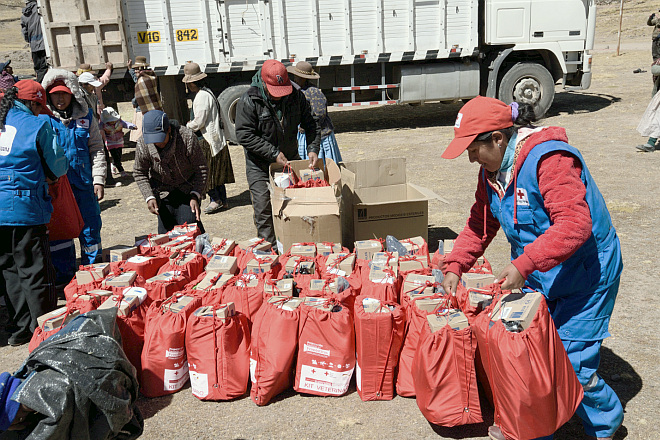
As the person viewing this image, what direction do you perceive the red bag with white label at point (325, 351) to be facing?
facing the viewer

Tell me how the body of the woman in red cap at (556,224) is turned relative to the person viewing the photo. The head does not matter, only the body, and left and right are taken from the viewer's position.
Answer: facing the viewer and to the left of the viewer

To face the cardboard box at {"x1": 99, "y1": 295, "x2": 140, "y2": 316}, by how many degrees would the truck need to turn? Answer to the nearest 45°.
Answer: approximately 135° to its right

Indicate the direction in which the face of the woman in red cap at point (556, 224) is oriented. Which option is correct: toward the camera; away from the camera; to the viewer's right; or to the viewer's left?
to the viewer's left

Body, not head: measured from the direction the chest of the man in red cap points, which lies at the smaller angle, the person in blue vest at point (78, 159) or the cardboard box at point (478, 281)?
the cardboard box

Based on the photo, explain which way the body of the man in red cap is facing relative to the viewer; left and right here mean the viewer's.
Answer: facing the viewer and to the right of the viewer

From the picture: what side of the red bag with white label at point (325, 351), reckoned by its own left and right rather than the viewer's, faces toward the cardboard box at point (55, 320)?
right

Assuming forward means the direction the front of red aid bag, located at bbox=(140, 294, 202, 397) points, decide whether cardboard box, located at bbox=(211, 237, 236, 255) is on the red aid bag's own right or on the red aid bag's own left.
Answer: on the red aid bag's own left

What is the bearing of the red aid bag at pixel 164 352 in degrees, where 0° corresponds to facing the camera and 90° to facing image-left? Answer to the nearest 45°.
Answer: approximately 315°

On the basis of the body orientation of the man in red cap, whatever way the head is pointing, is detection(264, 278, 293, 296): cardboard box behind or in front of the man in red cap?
in front

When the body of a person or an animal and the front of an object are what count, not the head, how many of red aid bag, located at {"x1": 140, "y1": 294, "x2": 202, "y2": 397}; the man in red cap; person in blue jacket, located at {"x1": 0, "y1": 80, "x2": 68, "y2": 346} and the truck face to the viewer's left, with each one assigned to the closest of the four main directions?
0

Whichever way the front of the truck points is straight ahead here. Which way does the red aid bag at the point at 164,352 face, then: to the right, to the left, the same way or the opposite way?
to the right

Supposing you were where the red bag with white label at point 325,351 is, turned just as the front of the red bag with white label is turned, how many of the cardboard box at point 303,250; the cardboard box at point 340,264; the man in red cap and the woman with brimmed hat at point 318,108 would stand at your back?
4

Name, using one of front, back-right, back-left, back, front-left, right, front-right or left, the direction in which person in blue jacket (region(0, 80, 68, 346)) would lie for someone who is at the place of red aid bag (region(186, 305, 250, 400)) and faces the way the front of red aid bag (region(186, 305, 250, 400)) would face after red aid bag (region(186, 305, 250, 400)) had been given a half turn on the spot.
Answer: left

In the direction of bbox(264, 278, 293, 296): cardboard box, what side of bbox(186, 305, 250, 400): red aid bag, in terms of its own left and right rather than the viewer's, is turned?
back

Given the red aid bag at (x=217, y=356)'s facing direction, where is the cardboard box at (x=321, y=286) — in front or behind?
behind

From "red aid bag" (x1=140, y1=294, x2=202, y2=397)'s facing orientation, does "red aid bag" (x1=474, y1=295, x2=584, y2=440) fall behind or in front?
in front

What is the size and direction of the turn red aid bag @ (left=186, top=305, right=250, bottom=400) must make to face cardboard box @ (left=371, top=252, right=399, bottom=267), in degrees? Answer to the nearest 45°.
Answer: approximately 135° to its left
